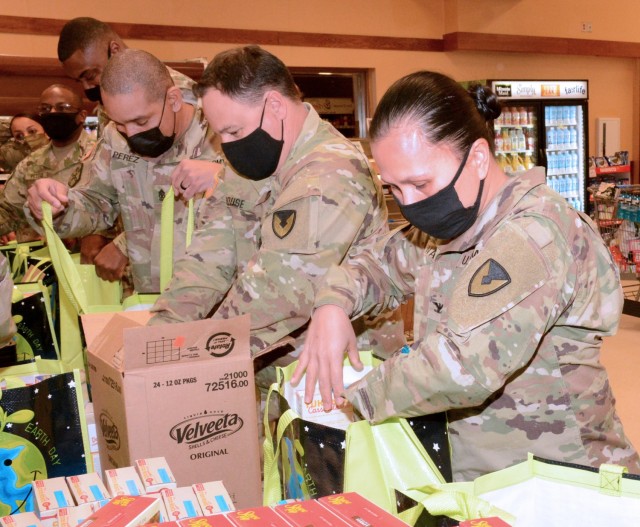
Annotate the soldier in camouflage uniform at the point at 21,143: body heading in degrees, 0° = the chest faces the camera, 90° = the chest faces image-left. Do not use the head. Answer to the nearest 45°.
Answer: approximately 0°

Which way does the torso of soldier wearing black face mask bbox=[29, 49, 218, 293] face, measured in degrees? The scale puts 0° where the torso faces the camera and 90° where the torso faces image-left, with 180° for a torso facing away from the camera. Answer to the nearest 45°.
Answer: approximately 45°

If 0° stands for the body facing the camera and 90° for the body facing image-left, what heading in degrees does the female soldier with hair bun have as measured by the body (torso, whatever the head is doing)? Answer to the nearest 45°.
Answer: approximately 45°
